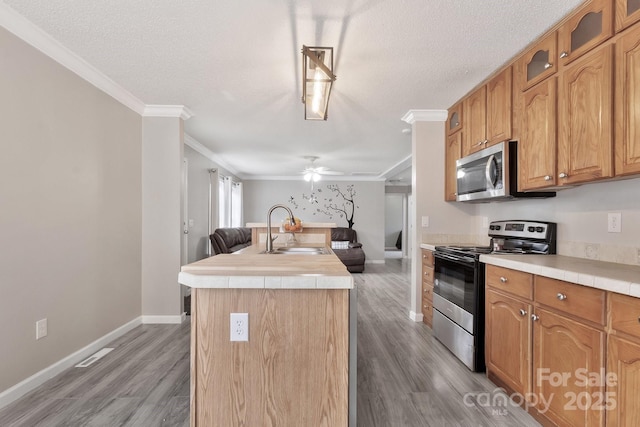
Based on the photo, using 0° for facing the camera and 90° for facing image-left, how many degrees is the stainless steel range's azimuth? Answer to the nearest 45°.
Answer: approximately 45°

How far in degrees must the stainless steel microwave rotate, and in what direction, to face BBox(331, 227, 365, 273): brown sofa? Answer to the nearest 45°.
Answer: approximately 90° to its right

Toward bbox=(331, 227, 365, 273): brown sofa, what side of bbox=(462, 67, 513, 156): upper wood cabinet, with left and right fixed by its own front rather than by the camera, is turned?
right

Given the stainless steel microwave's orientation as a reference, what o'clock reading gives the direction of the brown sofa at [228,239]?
The brown sofa is roughly at 2 o'clock from the stainless steel microwave.

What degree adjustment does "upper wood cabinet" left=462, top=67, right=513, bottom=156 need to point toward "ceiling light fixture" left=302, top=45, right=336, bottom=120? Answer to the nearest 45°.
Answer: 0° — it already faces it

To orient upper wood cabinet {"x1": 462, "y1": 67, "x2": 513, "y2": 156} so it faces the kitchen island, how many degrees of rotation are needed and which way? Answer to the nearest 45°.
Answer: approximately 45° to its left

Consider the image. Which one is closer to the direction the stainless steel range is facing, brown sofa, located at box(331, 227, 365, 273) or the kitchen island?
the kitchen island

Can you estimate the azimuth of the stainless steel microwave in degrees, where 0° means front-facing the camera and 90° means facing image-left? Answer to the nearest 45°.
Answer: approximately 45°

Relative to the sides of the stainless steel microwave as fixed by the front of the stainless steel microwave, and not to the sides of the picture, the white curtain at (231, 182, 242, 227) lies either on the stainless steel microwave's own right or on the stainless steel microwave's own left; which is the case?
on the stainless steel microwave's own right
